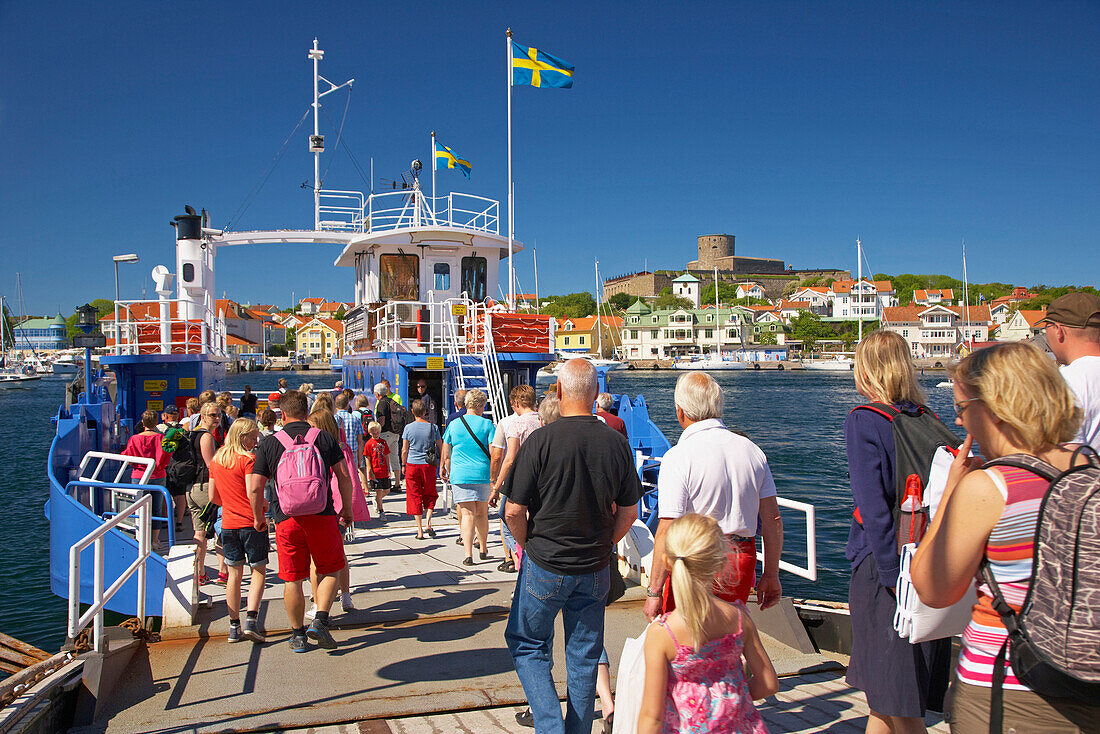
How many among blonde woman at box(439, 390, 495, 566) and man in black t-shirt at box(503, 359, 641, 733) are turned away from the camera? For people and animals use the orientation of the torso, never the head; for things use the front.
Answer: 2

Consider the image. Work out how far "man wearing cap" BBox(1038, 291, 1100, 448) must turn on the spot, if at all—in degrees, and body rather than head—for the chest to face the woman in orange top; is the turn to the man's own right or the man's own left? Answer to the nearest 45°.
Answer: approximately 45° to the man's own left

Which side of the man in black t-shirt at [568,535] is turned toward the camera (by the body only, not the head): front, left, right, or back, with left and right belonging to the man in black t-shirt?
back

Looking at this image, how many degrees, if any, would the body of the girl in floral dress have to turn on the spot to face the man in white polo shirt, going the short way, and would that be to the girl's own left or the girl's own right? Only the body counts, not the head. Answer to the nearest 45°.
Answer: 0° — they already face them

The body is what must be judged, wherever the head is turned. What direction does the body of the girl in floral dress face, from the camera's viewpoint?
away from the camera

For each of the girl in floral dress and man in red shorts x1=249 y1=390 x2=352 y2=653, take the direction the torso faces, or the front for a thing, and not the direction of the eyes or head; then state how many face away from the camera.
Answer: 2

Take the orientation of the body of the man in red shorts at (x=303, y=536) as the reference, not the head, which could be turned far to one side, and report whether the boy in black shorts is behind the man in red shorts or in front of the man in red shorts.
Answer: in front

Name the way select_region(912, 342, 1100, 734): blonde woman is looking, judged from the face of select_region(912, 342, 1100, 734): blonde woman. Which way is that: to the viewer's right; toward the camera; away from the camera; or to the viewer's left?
to the viewer's left

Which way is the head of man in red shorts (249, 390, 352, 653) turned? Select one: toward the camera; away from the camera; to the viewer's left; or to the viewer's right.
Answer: away from the camera

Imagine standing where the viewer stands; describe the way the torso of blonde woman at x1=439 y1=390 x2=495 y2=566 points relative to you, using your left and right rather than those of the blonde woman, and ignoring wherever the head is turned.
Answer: facing away from the viewer

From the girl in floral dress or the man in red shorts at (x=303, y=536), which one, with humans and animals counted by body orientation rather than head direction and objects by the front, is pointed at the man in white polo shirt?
the girl in floral dress

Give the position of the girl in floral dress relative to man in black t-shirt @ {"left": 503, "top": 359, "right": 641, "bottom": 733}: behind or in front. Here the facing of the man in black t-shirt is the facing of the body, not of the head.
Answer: behind

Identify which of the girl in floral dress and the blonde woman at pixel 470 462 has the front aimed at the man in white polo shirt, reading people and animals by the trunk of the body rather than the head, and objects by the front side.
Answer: the girl in floral dress
